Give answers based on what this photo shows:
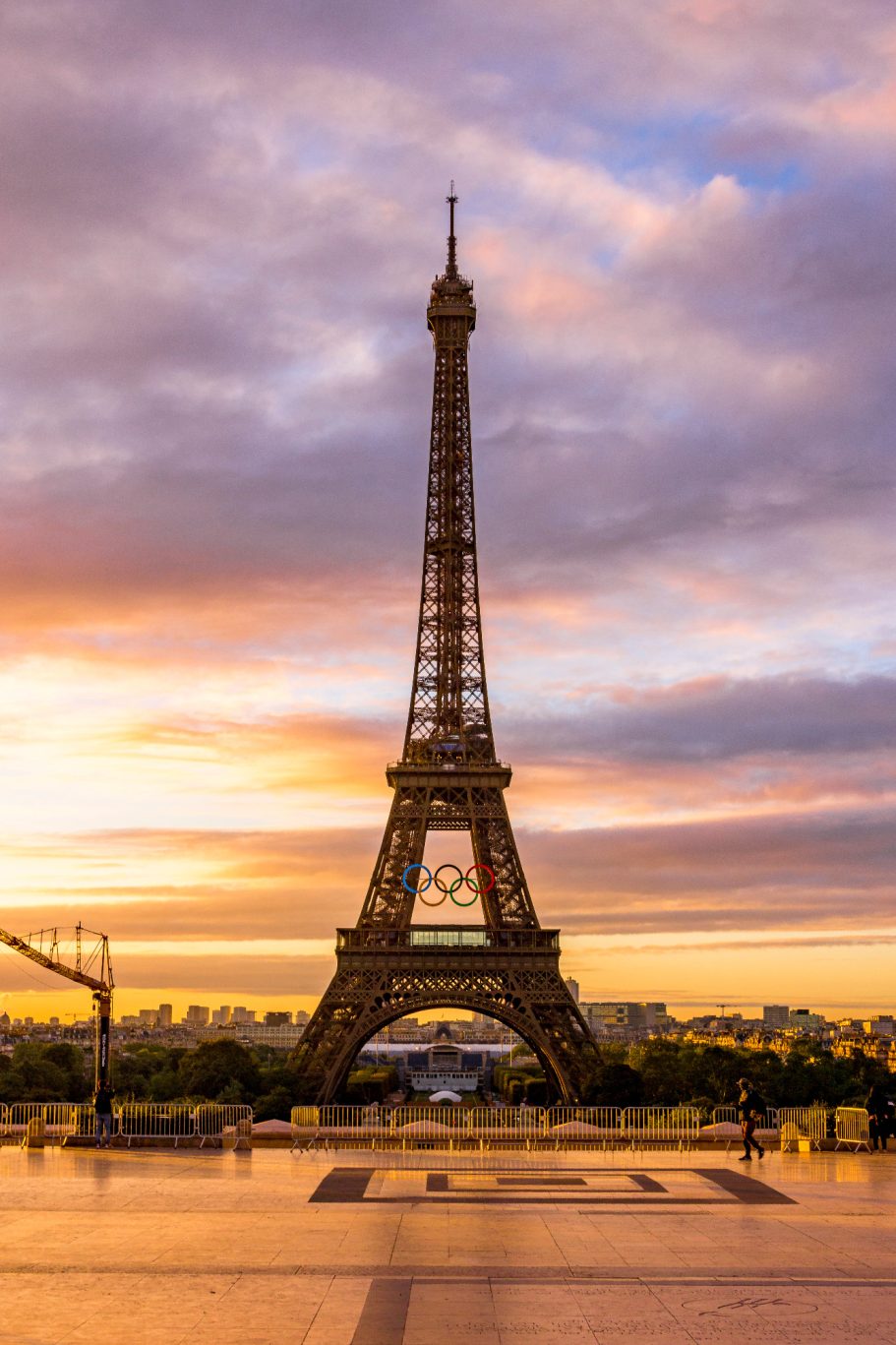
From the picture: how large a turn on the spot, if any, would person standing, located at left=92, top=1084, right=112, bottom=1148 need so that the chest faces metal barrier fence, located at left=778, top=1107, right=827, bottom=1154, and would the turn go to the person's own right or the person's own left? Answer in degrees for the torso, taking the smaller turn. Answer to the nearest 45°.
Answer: approximately 90° to the person's own right

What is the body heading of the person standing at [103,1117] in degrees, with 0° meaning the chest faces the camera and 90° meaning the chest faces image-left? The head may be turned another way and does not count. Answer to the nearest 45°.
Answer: approximately 180°

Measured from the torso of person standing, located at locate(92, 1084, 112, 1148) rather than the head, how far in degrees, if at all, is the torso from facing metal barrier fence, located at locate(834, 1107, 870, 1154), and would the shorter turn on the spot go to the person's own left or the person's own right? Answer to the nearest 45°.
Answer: approximately 90° to the person's own right

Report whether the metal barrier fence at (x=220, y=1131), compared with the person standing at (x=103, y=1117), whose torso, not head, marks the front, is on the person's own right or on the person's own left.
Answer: on the person's own right

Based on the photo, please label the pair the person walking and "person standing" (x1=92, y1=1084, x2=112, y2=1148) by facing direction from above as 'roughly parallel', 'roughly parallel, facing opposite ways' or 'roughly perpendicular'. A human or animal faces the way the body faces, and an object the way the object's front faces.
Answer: roughly perpendicular
